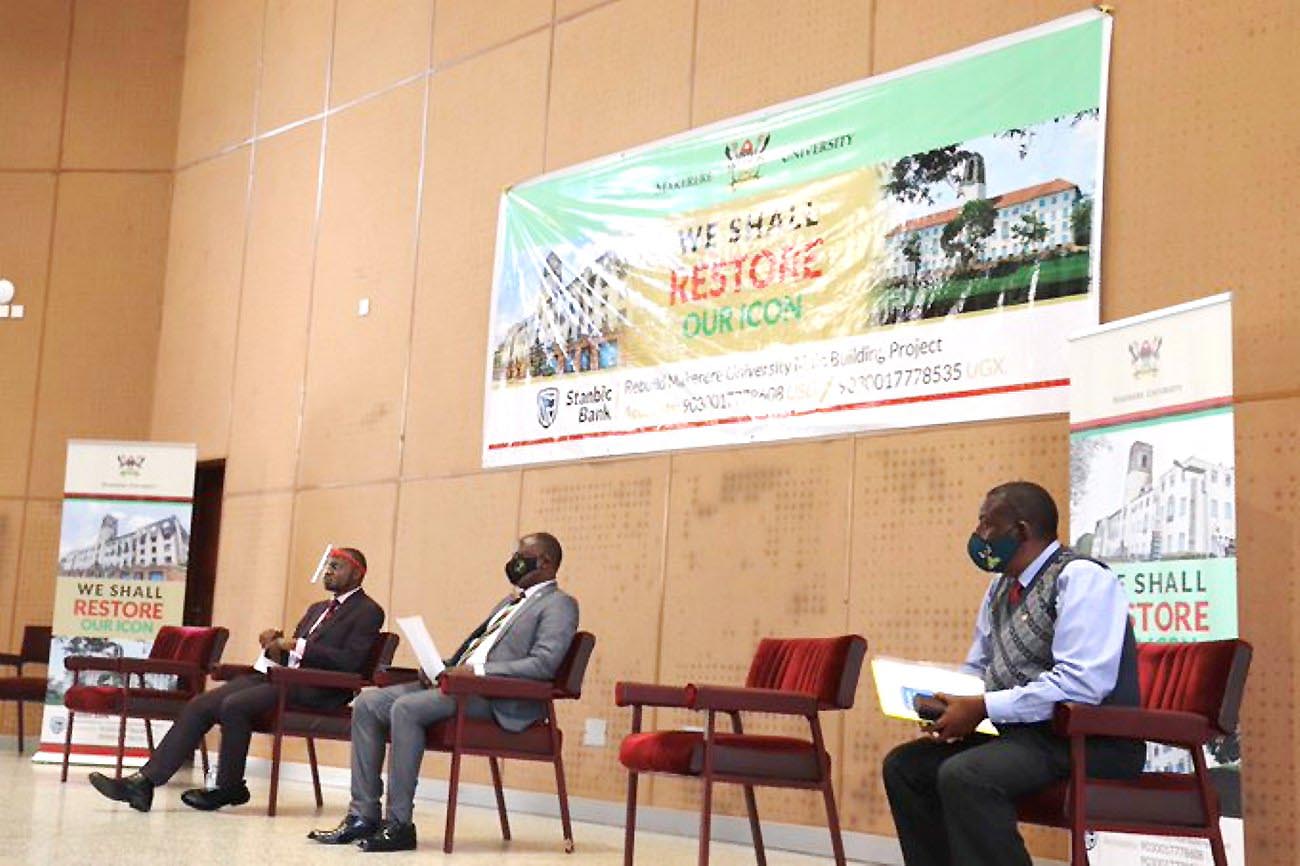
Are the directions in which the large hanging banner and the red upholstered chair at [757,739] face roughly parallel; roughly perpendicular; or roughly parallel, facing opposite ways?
roughly parallel

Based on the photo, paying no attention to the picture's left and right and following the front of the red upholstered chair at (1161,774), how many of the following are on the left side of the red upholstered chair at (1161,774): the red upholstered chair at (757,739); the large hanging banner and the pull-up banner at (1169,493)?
0

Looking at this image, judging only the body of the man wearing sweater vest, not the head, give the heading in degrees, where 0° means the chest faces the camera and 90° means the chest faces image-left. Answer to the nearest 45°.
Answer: approximately 45°

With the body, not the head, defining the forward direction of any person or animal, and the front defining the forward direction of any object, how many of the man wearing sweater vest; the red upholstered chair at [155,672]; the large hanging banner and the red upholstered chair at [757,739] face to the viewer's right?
0

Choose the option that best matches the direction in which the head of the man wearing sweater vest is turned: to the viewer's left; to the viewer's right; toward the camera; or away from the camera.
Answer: to the viewer's left

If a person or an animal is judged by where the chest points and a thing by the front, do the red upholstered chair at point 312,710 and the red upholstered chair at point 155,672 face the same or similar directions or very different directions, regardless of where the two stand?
same or similar directions

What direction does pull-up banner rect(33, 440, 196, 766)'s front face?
toward the camera

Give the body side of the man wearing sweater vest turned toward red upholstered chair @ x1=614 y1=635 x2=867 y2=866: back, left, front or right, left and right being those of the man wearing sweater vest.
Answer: right

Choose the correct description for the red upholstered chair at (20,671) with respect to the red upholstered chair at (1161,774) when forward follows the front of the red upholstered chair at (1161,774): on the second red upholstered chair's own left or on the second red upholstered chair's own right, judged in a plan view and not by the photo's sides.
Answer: on the second red upholstered chair's own right

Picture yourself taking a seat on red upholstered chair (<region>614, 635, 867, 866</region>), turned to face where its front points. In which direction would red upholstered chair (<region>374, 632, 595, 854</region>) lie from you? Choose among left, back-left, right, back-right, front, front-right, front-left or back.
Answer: right

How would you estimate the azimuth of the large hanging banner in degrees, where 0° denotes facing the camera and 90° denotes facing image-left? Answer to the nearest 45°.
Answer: approximately 45°

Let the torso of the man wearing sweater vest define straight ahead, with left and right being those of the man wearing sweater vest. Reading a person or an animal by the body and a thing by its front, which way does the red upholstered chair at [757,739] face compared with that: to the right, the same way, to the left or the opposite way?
the same way

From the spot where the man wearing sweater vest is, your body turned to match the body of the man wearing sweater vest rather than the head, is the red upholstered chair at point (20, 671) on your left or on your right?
on your right

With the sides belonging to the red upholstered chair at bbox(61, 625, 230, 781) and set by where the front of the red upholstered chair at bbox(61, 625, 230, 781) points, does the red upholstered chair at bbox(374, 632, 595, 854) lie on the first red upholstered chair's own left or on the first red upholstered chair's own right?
on the first red upholstered chair's own left

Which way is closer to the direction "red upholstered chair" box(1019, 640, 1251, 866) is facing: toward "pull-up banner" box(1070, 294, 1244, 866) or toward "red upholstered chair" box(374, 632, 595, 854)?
the red upholstered chair

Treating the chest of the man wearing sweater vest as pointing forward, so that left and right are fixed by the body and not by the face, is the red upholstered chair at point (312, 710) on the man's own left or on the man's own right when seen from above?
on the man's own right

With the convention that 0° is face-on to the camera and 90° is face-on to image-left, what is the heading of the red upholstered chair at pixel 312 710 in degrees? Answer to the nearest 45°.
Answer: approximately 45°

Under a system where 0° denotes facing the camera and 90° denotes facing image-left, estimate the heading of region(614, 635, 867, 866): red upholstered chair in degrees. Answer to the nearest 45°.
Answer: approximately 45°

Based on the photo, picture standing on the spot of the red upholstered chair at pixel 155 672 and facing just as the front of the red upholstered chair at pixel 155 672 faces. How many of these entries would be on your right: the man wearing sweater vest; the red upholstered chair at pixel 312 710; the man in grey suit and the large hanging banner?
0

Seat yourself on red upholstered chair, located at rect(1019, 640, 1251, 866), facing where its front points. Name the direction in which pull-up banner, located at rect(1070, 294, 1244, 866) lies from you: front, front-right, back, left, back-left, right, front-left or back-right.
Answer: back-right

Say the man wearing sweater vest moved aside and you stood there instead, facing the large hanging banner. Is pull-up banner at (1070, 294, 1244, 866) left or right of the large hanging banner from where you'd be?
right

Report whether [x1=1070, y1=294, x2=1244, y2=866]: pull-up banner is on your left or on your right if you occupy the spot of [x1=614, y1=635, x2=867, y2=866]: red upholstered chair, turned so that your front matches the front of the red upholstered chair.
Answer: on your left
